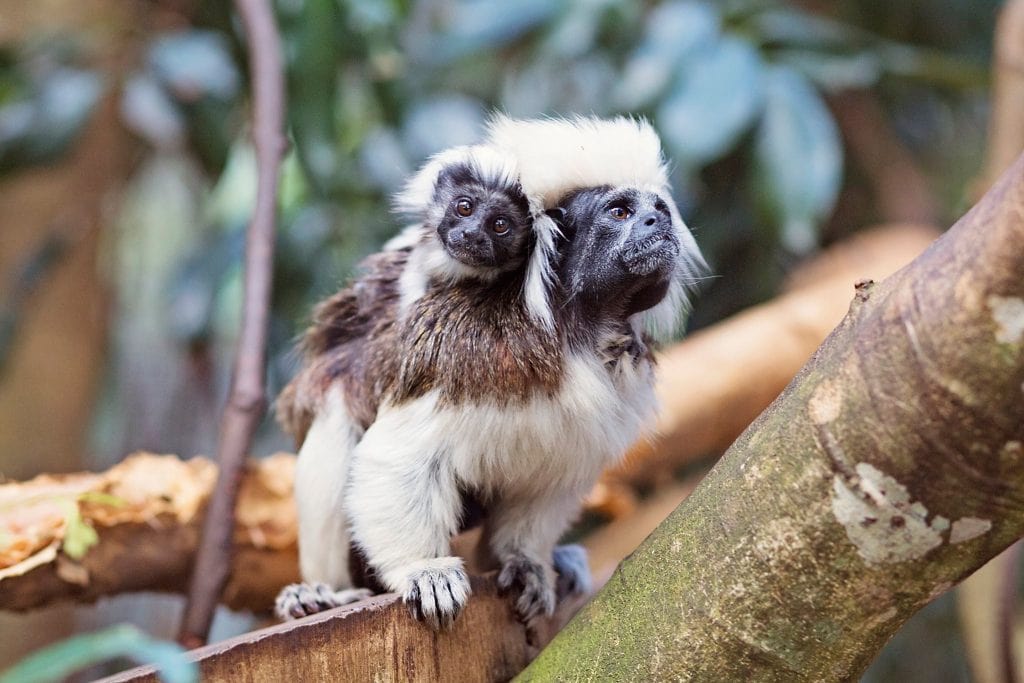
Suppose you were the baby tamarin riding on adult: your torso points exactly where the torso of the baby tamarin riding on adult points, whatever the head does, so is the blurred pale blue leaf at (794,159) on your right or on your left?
on your left

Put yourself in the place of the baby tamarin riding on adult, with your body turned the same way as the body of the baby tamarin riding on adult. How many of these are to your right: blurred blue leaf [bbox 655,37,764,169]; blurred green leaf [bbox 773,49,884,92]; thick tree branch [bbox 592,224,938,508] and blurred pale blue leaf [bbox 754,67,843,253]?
0

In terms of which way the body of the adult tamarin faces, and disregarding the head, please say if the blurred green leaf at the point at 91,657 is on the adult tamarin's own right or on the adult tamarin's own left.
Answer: on the adult tamarin's own right

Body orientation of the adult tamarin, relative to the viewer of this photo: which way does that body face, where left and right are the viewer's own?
facing the viewer and to the right of the viewer

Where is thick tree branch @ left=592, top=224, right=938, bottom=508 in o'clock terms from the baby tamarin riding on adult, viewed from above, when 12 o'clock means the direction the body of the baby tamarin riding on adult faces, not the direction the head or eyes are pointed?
The thick tree branch is roughly at 9 o'clock from the baby tamarin riding on adult.
